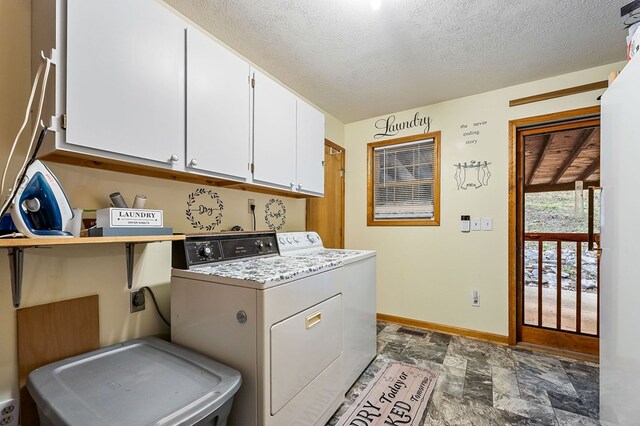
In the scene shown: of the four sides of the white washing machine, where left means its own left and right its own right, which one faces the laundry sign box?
right

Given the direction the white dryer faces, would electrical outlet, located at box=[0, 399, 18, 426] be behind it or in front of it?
behind

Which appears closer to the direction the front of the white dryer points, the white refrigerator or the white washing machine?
the white refrigerator

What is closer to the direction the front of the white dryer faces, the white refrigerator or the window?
the white refrigerator

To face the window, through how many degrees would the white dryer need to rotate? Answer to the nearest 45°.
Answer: approximately 90° to its left

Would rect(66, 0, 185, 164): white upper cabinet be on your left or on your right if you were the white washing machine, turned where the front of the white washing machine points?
on your right

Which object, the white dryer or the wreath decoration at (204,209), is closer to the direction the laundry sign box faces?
the white dryer

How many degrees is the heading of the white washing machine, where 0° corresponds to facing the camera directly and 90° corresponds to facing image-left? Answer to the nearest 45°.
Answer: approximately 315°
